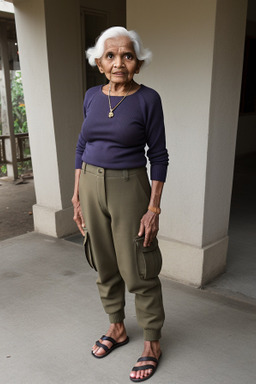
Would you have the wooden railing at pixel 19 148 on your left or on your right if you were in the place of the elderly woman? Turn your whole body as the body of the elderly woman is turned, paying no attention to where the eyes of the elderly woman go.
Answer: on your right

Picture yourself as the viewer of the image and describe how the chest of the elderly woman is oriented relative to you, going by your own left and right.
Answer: facing the viewer and to the left of the viewer

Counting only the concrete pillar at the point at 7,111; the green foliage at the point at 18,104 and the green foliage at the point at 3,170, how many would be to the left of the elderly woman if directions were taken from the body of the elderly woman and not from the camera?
0

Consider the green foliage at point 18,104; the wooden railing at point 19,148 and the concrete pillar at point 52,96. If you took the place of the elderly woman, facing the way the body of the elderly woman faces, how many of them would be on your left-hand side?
0

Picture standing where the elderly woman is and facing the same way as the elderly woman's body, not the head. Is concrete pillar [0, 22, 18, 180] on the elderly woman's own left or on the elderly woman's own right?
on the elderly woman's own right

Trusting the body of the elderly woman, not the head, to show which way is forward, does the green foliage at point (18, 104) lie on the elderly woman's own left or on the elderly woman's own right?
on the elderly woman's own right

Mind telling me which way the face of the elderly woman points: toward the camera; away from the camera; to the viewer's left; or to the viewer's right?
toward the camera

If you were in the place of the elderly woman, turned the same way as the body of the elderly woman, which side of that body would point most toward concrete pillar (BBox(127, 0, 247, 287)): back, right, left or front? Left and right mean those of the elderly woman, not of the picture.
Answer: back

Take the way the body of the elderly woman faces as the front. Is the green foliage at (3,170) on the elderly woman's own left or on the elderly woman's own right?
on the elderly woman's own right

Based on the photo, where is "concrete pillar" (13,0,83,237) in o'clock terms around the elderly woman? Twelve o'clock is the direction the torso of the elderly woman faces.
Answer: The concrete pillar is roughly at 4 o'clock from the elderly woman.

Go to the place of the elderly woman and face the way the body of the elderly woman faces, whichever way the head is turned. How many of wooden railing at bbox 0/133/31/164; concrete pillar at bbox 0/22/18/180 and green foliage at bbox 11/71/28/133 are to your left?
0
